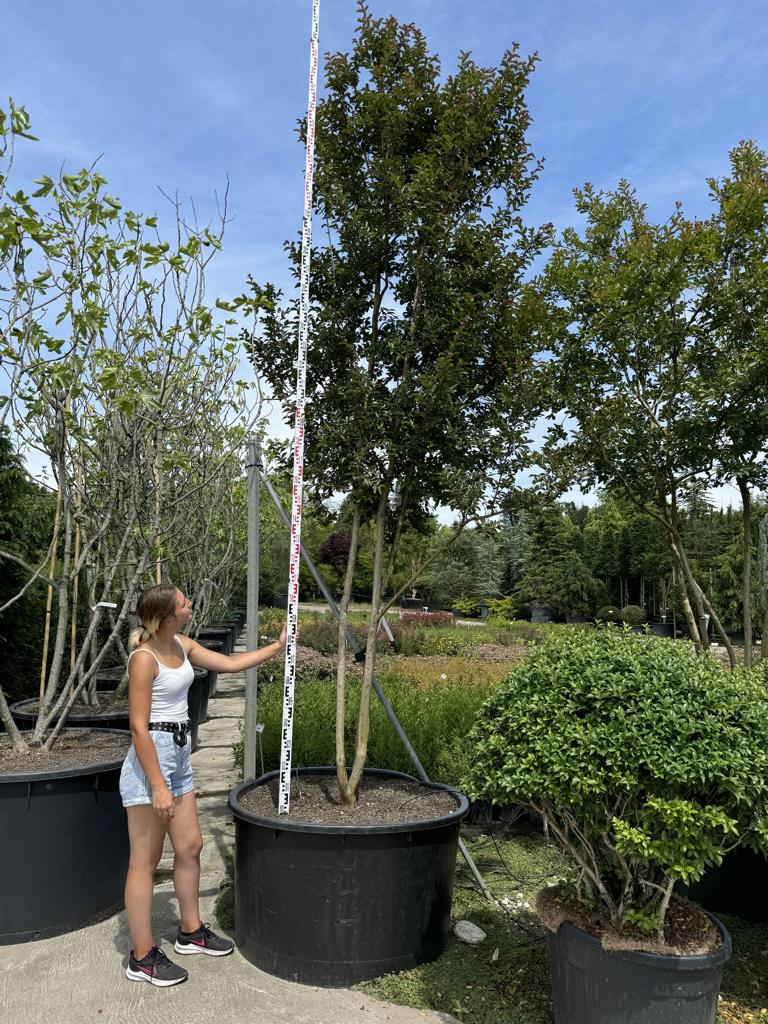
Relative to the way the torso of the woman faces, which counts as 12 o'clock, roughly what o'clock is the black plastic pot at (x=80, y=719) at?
The black plastic pot is roughly at 7 o'clock from the woman.

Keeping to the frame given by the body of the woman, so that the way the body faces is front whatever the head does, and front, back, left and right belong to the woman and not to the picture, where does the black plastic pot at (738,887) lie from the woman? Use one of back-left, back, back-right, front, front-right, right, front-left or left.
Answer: front-left

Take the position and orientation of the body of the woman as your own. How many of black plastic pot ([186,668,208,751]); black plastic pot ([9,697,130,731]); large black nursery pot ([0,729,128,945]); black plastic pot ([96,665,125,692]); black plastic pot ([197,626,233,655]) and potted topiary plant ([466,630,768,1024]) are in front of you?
1

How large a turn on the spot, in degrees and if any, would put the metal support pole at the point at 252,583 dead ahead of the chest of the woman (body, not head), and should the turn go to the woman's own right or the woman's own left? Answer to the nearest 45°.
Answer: approximately 135° to the woman's own left

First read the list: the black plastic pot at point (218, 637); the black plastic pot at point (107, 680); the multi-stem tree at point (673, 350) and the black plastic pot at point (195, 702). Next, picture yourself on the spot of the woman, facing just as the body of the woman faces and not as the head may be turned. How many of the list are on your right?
0

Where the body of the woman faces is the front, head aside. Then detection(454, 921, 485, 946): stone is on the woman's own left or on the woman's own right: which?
on the woman's own left

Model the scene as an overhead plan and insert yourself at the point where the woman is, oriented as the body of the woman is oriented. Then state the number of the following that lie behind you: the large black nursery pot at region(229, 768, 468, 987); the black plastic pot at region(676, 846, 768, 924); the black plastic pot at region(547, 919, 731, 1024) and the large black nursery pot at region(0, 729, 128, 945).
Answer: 1

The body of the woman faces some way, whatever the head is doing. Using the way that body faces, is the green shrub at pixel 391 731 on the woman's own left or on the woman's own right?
on the woman's own left

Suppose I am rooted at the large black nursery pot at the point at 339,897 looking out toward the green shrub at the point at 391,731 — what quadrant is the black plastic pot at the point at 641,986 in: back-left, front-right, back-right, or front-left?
back-right

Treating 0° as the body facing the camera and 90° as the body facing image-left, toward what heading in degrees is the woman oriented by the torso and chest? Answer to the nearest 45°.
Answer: approximately 315°

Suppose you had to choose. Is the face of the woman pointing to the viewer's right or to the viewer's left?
to the viewer's right

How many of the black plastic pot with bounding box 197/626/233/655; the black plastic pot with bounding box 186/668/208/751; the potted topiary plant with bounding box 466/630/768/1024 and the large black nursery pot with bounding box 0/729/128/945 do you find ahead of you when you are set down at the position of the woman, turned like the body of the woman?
1

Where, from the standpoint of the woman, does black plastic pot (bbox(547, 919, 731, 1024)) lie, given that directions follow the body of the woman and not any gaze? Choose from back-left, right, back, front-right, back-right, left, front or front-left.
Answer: front

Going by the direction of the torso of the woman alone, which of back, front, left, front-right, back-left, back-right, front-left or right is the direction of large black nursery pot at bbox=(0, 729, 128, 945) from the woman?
back

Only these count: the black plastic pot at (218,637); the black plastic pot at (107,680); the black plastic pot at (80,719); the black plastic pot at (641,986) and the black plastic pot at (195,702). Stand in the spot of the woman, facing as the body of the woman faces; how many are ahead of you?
1

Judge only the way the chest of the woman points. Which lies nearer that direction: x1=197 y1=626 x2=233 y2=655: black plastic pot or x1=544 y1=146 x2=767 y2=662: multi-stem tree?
the multi-stem tree

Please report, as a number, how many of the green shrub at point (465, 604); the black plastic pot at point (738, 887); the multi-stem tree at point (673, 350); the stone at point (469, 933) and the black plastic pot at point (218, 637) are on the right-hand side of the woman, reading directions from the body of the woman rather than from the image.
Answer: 0

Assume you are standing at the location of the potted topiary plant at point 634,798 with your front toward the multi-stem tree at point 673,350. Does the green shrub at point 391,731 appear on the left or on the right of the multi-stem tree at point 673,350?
left

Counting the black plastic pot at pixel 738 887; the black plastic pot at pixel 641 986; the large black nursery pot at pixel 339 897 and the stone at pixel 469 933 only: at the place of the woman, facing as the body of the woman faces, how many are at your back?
0

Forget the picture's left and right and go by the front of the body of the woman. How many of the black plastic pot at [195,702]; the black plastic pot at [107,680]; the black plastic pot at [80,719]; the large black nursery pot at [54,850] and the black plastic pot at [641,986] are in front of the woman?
1

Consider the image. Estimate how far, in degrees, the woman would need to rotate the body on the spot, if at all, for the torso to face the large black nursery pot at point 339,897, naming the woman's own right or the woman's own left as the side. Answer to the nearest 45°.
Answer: approximately 45° to the woman's own left

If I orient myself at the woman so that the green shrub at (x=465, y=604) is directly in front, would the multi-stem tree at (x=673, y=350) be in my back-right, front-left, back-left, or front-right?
front-right
